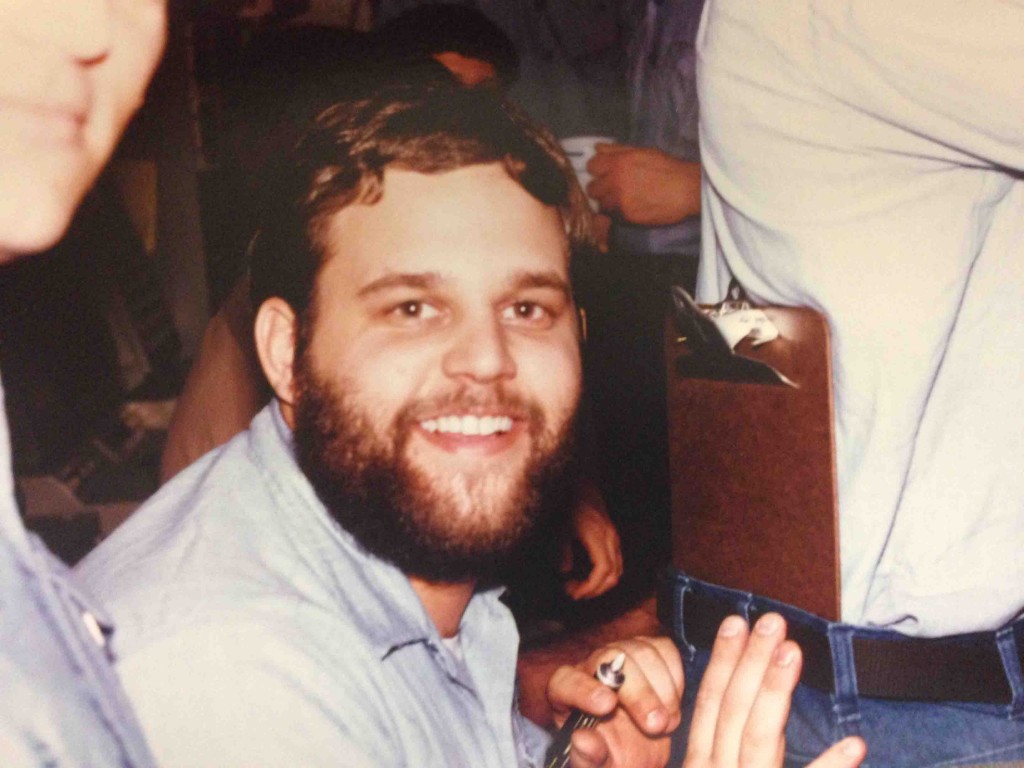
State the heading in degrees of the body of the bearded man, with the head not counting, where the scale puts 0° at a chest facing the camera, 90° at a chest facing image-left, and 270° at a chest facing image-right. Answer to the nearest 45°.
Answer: approximately 315°
